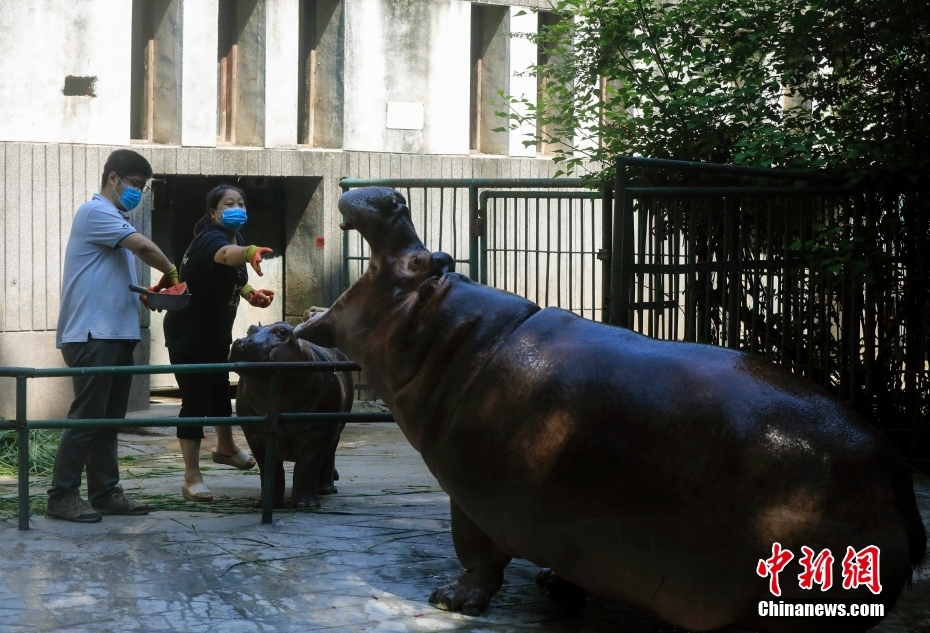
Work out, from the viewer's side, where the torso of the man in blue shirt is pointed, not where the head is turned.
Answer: to the viewer's right

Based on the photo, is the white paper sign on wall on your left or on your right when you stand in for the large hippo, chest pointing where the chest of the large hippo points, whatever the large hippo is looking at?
on your right

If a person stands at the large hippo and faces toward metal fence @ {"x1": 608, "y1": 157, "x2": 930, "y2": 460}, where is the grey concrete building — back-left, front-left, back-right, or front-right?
front-left

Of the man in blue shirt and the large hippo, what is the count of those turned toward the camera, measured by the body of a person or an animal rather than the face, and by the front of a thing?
0

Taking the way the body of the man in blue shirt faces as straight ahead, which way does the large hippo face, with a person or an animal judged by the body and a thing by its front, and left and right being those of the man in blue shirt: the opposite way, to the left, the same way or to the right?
the opposite way

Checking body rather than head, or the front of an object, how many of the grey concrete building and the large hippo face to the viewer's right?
0

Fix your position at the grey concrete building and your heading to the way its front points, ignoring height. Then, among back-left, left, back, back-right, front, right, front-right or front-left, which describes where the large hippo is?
front

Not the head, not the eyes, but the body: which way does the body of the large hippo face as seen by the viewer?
to the viewer's left

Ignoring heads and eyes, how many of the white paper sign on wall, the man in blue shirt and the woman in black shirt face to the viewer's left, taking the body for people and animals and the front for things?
0

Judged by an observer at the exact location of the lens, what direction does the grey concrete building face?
facing the viewer

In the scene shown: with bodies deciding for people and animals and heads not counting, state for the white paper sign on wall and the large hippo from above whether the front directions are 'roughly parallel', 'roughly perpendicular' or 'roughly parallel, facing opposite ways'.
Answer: roughly perpendicular

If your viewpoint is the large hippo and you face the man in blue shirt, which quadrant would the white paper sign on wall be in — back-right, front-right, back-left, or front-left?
front-right

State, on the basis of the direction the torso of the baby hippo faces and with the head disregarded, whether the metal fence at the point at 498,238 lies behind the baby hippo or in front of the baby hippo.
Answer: behind

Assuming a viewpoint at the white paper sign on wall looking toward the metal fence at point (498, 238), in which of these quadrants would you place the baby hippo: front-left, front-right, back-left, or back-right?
front-right

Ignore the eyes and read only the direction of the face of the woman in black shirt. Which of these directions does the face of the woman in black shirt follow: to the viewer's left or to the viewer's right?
to the viewer's right
